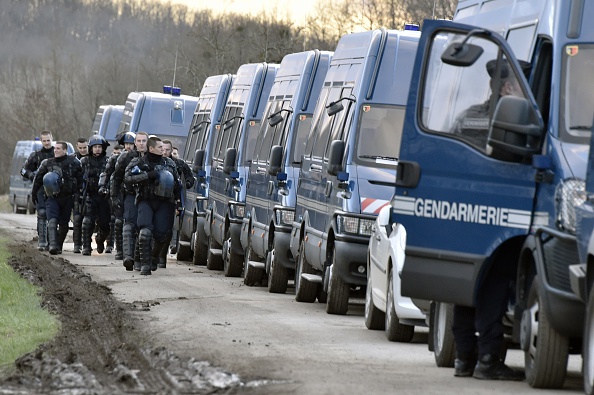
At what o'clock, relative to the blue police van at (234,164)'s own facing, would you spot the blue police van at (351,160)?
the blue police van at (351,160) is roughly at 1 o'clock from the blue police van at (234,164).

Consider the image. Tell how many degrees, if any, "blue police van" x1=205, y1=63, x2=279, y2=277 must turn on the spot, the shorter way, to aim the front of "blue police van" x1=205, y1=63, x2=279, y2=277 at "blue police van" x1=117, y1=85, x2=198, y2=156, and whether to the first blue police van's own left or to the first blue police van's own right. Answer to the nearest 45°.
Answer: approximately 135° to the first blue police van's own left

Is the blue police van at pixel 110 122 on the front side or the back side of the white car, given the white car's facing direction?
on the back side

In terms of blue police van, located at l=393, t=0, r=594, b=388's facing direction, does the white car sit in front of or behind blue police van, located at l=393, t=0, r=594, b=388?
behind
